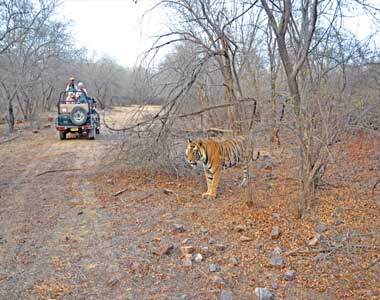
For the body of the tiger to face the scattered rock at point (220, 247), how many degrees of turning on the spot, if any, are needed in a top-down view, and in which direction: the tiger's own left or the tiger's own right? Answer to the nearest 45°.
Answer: approximately 45° to the tiger's own left

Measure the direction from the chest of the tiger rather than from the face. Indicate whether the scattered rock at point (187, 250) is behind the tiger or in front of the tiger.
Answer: in front

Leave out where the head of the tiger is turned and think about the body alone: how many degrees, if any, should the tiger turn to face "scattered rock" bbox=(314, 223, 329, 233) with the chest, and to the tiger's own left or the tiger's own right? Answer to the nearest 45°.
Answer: approximately 90° to the tiger's own left

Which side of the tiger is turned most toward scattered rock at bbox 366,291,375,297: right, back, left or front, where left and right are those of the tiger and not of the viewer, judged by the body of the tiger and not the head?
left

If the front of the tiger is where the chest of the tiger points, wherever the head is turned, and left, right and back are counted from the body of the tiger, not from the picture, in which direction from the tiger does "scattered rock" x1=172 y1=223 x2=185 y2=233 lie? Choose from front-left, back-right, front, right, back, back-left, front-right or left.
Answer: front-left

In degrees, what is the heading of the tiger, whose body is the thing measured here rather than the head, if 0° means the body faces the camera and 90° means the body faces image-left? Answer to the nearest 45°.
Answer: approximately 45°

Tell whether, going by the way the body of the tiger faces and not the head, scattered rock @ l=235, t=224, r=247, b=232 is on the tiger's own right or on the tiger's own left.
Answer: on the tiger's own left

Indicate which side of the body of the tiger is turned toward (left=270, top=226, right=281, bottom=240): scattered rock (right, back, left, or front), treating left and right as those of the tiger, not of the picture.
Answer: left

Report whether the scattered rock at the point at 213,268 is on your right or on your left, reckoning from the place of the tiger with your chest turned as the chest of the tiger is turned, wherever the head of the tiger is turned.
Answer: on your left

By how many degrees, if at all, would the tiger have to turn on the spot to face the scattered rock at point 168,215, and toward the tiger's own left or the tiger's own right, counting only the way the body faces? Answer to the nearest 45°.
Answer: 0° — it already faces it

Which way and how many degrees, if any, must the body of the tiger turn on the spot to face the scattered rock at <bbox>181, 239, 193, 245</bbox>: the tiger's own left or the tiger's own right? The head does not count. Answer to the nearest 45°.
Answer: approximately 45° to the tiger's own left

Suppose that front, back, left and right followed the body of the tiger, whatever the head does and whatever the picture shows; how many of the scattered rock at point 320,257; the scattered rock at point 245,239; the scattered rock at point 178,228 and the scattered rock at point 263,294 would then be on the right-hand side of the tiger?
0

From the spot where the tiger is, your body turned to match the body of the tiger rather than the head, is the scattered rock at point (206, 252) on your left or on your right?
on your left

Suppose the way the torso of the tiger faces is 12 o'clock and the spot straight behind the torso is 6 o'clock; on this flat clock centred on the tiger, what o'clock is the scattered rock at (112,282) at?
The scattered rock is roughly at 11 o'clock from the tiger.

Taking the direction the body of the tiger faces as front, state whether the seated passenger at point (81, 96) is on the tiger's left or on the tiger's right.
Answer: on the tiger's right

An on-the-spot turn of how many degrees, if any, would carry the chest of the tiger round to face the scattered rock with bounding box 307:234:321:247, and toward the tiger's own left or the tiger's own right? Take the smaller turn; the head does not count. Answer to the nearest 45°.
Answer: approximately 90° to the tiger's own left
